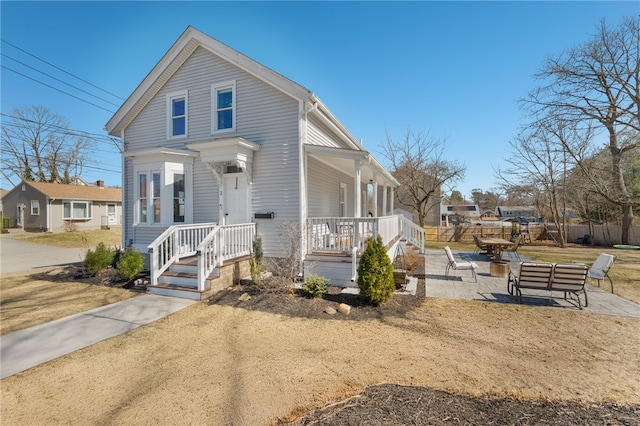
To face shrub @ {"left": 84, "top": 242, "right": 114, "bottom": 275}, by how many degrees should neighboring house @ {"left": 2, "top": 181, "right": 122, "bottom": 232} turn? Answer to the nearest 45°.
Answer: approximately 45° to its right

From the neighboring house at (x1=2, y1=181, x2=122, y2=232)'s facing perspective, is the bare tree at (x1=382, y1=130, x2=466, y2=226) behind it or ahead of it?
ahead

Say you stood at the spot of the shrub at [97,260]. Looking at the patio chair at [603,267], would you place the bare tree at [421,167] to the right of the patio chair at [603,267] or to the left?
left

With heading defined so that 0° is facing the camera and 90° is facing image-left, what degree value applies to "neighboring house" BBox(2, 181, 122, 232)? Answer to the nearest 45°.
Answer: approximately 315°

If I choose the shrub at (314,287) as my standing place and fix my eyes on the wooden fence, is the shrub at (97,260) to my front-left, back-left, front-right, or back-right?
back-left

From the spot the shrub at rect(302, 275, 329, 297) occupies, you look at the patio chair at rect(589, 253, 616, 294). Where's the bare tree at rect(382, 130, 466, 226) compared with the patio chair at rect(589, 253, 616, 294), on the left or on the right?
left

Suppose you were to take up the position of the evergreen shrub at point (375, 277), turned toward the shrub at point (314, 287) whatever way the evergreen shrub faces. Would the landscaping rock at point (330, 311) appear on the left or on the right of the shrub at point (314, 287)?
left

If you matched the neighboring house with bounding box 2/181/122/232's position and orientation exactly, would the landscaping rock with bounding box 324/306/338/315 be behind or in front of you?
in front
